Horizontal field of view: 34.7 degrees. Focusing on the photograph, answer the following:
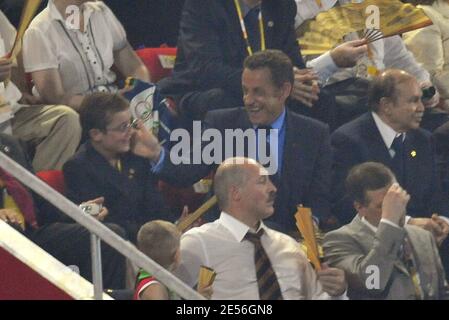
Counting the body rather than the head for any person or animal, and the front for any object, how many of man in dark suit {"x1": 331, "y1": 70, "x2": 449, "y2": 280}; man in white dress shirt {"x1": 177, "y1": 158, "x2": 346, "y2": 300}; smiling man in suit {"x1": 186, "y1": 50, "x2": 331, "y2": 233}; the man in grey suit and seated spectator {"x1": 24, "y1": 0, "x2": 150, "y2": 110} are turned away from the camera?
0

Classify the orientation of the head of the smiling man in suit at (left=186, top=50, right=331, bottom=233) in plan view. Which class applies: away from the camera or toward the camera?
toward the camera

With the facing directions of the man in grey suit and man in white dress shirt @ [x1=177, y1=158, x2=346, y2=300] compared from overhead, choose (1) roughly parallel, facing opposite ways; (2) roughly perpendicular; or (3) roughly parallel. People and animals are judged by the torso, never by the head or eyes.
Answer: roughly parallel

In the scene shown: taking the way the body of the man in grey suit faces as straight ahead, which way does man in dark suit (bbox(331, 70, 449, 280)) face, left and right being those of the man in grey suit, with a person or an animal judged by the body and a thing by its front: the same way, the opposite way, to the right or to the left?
the same way

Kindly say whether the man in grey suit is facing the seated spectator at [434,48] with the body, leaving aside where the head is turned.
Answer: no

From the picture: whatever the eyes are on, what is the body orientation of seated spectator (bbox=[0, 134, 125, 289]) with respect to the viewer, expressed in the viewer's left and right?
facing the viewer and to the right of the viewer

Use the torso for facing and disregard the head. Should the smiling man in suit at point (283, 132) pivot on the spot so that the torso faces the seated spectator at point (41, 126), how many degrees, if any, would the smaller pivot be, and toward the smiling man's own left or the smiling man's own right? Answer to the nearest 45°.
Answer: approximately 45° to the smiling man's own right

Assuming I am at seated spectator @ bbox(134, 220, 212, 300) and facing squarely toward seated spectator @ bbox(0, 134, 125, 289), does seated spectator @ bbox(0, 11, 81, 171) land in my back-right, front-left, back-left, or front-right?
front-right

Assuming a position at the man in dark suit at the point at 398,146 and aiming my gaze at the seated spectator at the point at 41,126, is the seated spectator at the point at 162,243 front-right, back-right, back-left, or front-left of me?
front-left

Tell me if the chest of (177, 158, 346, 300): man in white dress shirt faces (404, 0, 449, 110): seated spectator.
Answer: no

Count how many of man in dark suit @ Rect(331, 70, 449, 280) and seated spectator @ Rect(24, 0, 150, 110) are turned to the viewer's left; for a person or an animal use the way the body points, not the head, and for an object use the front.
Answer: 0

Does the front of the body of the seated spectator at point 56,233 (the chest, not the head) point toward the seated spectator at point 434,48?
no

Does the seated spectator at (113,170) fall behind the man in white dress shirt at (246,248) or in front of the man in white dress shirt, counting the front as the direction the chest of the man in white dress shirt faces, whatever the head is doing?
behind

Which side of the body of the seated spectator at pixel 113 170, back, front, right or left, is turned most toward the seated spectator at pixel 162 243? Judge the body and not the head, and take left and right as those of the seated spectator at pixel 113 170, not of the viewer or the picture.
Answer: front
